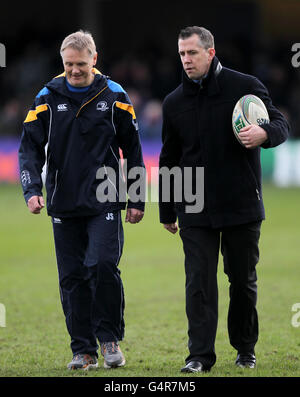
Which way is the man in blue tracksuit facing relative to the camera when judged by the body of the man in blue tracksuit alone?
toward the camera

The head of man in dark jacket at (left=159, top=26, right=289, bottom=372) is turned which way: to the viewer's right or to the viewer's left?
to the viewer's left

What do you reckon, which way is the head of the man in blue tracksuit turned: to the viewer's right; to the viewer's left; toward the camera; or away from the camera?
toward the camera

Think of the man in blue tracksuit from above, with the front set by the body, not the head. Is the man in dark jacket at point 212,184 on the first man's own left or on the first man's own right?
on the first man's own left
